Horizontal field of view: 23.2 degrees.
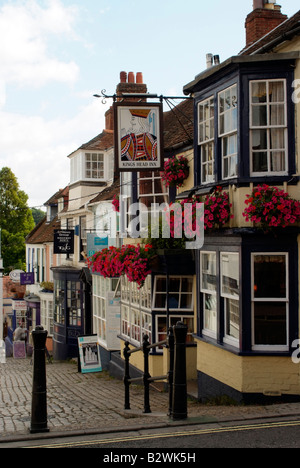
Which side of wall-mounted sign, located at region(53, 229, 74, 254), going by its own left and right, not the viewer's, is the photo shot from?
front

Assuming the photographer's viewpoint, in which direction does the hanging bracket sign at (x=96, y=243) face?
facing the viewer

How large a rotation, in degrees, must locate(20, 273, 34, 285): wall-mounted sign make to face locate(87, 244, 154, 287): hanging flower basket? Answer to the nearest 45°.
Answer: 0° — it already faces it

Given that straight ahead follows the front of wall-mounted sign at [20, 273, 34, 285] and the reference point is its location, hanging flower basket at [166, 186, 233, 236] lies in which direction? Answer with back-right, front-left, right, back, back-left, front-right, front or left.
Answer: front

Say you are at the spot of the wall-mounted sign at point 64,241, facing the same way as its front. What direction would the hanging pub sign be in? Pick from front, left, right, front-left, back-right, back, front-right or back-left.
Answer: front

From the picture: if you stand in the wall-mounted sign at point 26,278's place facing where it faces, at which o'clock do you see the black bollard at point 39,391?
The black bollard is roughly at 12 o'clock from the wall-mounted sign.

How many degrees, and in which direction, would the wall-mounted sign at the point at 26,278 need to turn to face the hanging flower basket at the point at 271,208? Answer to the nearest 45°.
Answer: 0° — it already faces it

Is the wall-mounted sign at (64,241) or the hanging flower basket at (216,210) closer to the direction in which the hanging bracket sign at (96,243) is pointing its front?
the hanging flower basket

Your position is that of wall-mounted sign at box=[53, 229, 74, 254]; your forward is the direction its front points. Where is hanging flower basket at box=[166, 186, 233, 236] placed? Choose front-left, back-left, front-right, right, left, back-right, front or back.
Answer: front

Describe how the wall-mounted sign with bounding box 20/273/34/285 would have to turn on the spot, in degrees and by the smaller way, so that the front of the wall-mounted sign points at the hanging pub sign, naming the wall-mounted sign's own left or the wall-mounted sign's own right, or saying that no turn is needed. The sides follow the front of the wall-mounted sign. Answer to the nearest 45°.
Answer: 0° — it already faces it
